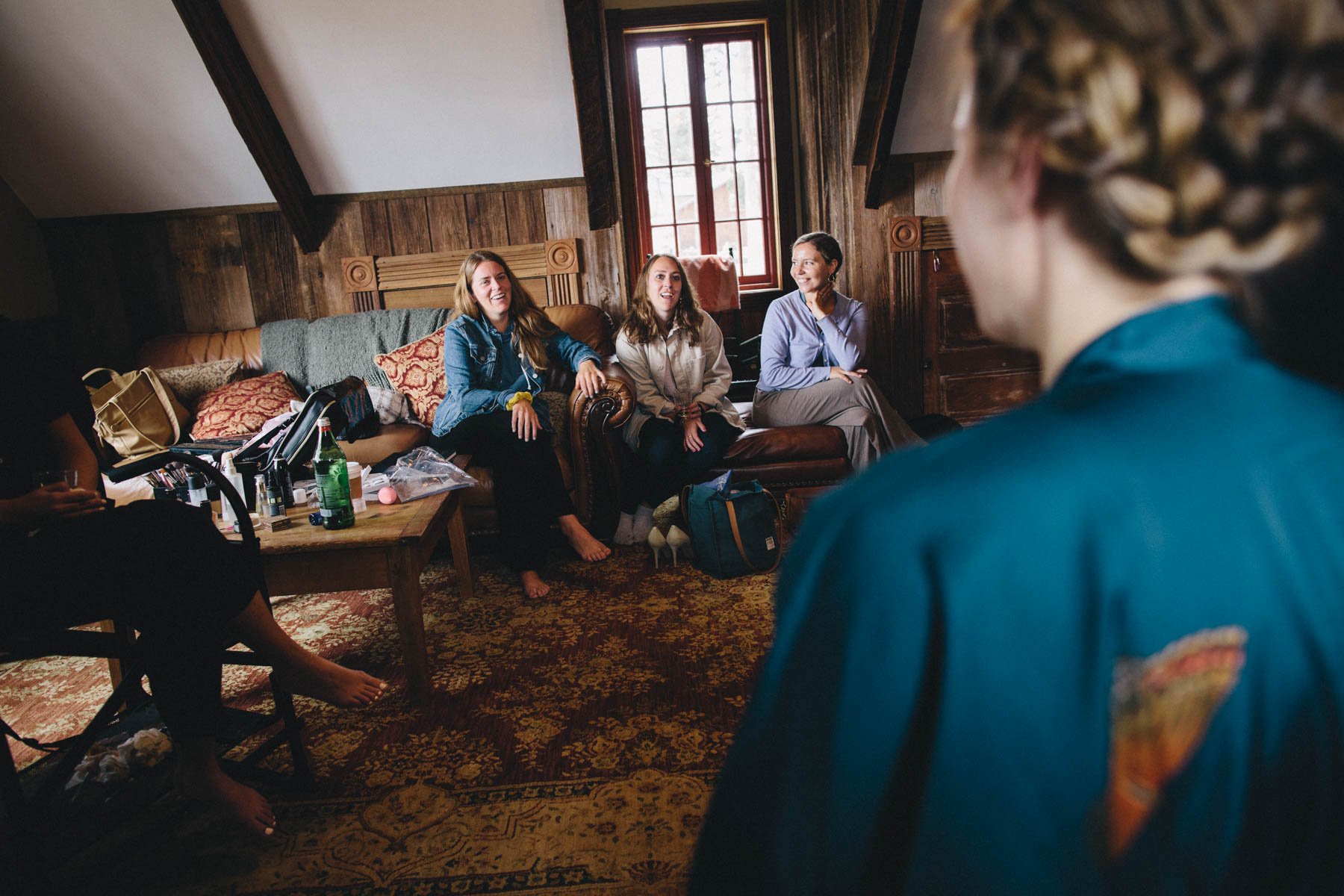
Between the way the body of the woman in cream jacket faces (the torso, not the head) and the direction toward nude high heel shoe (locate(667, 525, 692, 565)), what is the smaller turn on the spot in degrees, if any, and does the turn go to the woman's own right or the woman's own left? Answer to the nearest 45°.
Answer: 0° — they already face it

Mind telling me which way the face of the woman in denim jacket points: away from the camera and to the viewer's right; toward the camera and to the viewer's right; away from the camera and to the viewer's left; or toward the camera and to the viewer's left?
toward the camera and to the viewer's right

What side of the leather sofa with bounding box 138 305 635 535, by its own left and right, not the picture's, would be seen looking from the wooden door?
left

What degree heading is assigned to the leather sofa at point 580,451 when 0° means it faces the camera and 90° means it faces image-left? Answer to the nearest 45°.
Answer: approximately 0°

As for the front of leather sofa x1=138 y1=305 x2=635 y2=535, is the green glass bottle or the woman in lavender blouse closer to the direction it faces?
the green glass bottle

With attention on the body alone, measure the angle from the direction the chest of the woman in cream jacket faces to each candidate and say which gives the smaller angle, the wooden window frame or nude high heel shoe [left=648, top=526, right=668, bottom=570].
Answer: the nude high heel shoe

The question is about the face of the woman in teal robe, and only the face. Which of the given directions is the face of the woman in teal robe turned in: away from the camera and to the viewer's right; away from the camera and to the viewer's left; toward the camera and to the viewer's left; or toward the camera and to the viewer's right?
away from the camera and to the viewer's left

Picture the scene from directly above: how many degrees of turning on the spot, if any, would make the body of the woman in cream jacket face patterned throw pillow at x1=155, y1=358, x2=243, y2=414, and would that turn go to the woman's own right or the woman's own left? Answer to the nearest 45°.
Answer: approximately 90° to the woman's own right

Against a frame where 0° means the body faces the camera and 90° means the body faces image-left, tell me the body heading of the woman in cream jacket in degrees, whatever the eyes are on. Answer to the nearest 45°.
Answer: approximately 0°

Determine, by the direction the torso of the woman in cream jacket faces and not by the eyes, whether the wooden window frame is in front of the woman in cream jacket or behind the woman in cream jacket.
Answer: behind
